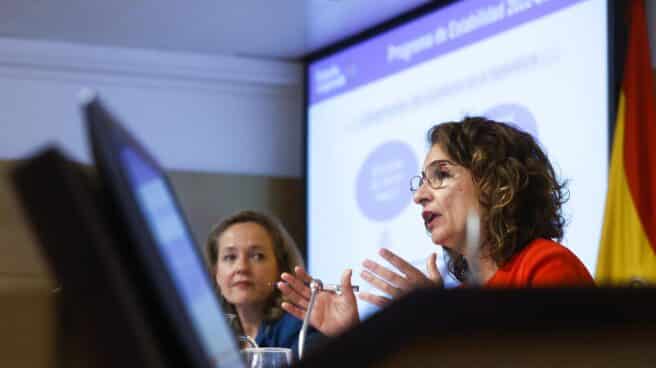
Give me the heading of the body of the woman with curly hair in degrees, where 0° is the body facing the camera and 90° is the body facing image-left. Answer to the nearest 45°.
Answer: approximately 90°

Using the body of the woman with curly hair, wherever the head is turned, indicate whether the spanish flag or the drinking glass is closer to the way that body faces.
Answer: the drinking glass

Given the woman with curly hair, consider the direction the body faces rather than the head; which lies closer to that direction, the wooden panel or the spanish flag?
the wooden panel
